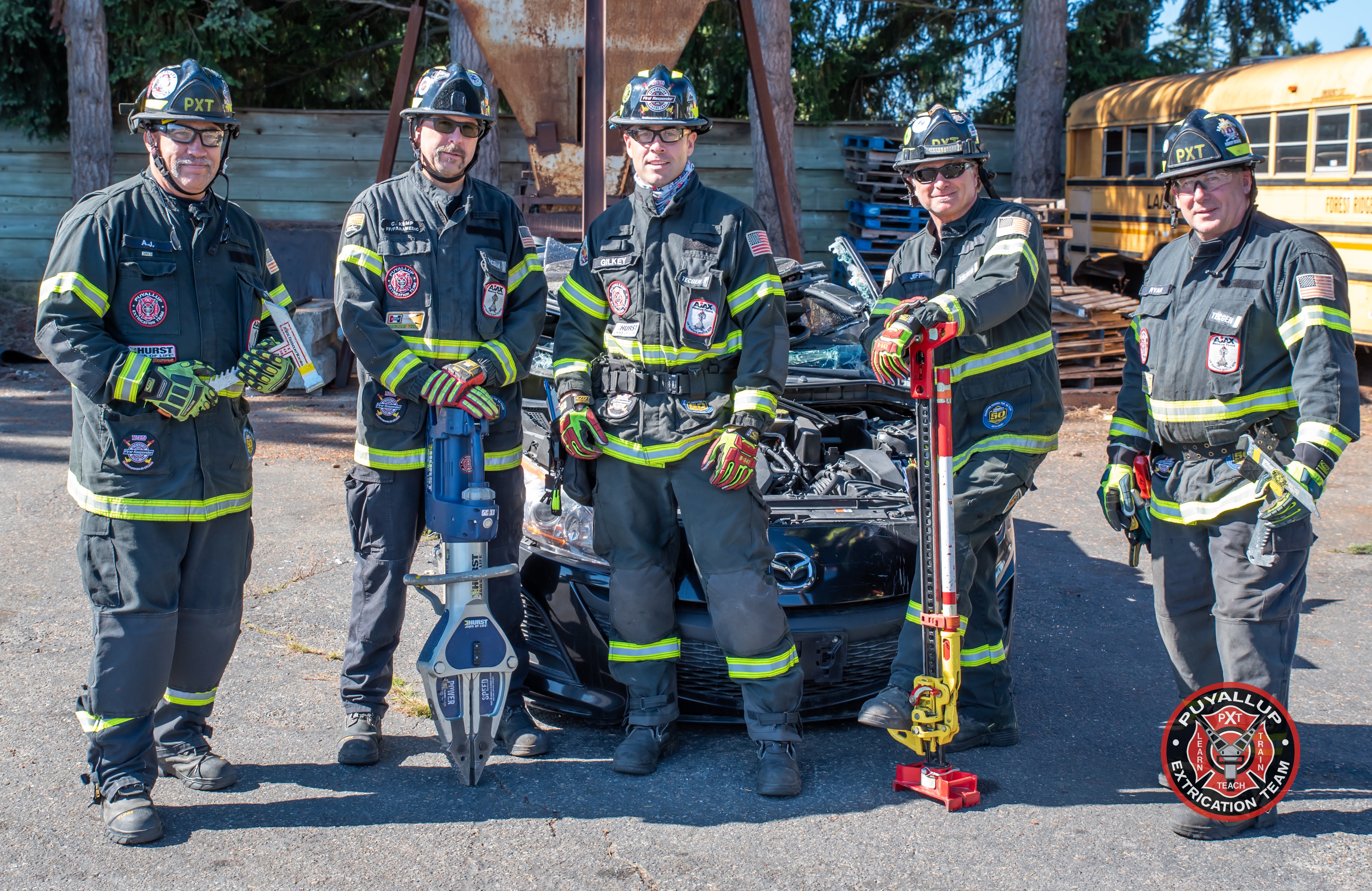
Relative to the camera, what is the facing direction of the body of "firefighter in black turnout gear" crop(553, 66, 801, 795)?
toward the camera

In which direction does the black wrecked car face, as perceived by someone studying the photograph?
facing the viewer

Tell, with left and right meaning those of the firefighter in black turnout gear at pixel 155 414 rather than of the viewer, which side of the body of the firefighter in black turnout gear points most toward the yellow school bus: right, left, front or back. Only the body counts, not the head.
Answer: left

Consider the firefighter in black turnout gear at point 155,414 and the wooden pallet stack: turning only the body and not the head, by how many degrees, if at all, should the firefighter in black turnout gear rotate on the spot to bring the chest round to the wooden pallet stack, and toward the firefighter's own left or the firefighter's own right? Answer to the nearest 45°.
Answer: approximately 90° to the firefighter's own left

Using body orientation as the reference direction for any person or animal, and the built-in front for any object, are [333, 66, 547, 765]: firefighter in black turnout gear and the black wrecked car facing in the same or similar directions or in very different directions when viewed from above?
same or similar directions

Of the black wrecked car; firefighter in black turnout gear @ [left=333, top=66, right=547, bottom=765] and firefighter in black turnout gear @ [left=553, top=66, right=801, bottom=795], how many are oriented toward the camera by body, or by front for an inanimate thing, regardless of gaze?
3

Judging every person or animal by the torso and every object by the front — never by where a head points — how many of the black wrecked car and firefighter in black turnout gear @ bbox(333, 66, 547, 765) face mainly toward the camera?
2

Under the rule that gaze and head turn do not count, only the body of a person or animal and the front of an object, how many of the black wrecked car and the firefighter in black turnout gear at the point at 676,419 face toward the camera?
2

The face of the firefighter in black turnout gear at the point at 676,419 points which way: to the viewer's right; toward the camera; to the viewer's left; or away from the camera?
toward the camera

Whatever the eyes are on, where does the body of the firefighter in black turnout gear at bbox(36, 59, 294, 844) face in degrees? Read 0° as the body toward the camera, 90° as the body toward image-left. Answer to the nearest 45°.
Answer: approximately 315°

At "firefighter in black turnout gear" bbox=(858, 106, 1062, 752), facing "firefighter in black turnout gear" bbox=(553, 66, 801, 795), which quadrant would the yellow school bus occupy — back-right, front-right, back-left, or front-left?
back-right

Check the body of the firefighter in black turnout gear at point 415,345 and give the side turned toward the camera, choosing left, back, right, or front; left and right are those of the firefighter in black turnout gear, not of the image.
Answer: front
